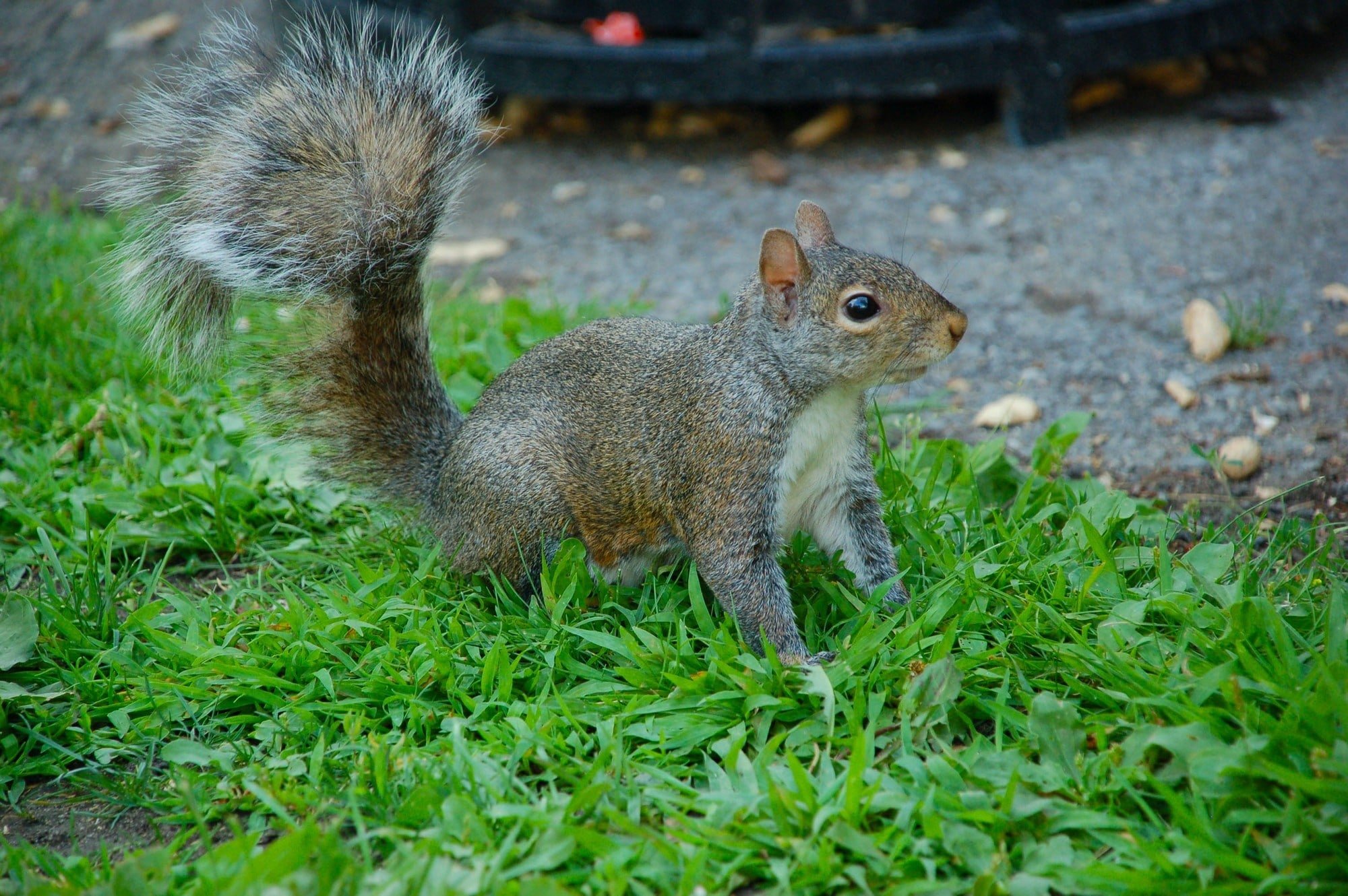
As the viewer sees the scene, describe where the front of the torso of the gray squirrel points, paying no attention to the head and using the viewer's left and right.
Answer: facing to the right of the viewer

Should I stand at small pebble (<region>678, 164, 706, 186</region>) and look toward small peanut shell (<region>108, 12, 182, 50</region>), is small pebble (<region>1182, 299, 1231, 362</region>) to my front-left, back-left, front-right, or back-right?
back-left

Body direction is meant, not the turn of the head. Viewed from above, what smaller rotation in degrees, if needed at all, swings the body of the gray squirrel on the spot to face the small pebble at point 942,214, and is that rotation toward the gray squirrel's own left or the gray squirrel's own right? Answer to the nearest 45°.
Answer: approximately 45° to the gray squirrel's own left

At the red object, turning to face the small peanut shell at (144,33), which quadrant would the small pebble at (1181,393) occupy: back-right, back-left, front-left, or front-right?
back-left

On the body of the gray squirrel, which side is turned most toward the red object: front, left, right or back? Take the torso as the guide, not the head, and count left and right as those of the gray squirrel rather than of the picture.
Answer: left
